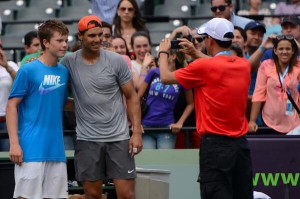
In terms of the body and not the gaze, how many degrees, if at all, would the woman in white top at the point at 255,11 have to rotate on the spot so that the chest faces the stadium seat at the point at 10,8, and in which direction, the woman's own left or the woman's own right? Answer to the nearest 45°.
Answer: approximately 90° to the woman's own right

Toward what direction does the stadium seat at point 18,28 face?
toward the camera

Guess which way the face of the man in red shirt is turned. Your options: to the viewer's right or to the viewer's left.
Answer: to the viewer's left

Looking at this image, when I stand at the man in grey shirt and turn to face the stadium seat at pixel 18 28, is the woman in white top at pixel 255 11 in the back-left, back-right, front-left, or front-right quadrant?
front-right

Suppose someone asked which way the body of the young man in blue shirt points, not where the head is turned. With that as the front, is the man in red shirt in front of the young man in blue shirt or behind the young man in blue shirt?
in front

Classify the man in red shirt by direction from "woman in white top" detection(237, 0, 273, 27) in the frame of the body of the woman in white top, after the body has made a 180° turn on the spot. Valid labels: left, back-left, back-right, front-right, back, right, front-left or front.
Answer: back

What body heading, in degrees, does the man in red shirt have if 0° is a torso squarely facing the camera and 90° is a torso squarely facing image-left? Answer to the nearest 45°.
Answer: approximately 135°

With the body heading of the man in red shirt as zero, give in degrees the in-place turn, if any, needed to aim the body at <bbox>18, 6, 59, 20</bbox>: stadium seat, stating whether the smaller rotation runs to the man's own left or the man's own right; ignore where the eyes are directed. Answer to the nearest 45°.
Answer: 0° — they already face it

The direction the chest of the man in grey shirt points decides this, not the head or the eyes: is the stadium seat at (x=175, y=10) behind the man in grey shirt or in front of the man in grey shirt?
behind

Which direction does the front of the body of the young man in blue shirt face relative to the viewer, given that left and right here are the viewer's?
facing the viewer and to the right of the viewer

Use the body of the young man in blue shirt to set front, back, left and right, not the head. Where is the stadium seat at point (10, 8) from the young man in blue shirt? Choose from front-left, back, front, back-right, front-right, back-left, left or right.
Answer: back-left

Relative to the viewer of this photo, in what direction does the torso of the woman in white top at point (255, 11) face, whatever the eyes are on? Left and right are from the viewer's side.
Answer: facing the viewer
